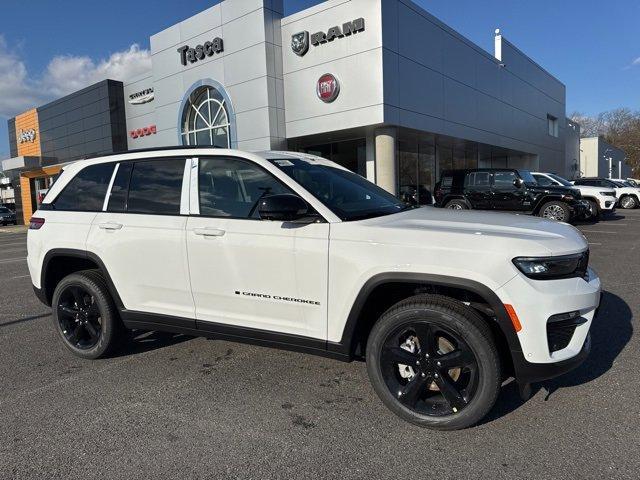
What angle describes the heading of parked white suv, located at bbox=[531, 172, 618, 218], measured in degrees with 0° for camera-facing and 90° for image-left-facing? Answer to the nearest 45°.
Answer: approximately 315°

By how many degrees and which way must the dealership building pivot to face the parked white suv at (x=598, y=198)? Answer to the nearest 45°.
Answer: approximately 135° to its left

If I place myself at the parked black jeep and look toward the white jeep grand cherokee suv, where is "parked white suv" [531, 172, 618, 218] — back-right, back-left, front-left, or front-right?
back-left

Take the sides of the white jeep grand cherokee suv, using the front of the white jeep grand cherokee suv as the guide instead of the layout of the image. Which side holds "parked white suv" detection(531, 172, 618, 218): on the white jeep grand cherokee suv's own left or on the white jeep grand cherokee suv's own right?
on the white jeep grand cherokee suv's own left

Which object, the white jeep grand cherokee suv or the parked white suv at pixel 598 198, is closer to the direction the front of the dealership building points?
the white jeep grand cherokee suv

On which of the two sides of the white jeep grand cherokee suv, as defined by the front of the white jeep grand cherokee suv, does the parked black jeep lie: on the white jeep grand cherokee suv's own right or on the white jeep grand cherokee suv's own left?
on the white jeep grand cherokee suv's own left

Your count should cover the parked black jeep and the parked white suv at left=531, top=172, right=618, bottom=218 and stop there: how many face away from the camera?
0

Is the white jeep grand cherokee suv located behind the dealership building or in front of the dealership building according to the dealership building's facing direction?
in front

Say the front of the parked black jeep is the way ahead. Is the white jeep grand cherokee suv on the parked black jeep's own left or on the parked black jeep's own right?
on the parked black jeep's own right

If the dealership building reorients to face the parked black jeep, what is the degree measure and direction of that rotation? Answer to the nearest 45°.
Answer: approximately 90° to its left

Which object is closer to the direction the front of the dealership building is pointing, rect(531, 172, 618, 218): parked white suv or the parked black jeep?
the parked black jeep

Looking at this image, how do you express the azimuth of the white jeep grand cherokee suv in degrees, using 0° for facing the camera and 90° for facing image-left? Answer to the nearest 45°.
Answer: approximately 315°

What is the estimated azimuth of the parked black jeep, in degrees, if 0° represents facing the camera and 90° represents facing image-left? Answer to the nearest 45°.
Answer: approximately 315°
